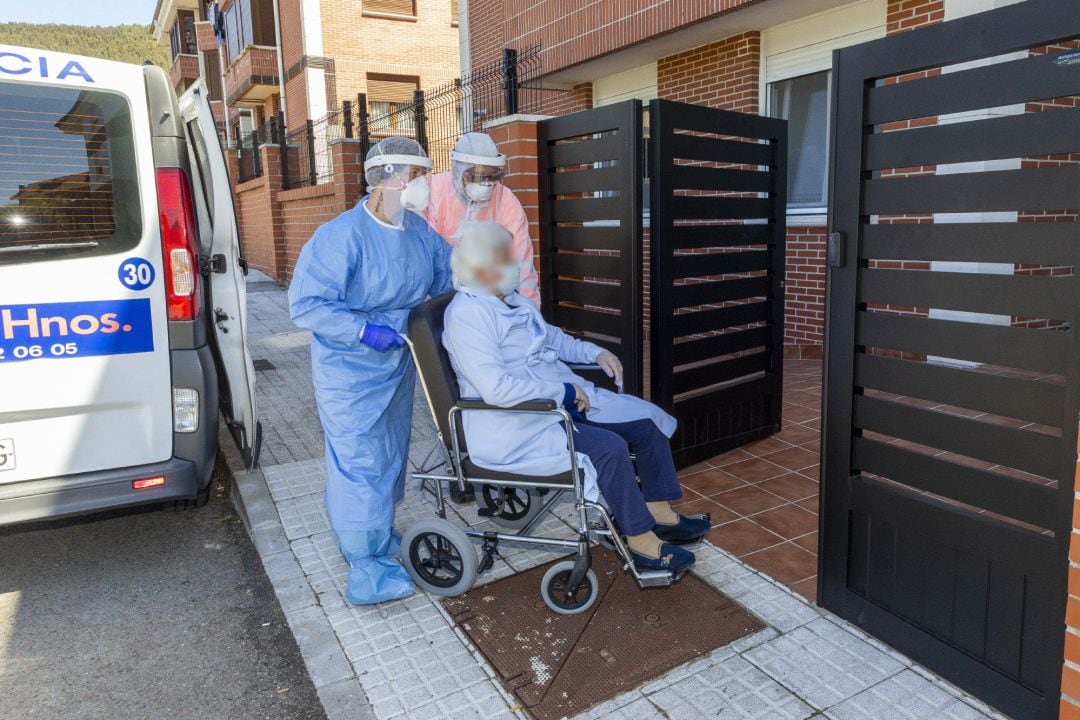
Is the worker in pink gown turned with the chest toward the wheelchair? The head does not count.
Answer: yes

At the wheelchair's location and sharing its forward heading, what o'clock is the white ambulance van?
The white ambulance van is roughly at 5 o'clock from the wheelchair.

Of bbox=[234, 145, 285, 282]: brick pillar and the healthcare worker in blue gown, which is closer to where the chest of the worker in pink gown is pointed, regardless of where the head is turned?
the healthcare worker in blue gown

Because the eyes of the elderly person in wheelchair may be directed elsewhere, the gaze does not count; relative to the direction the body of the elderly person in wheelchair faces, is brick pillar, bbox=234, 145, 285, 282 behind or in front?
behind

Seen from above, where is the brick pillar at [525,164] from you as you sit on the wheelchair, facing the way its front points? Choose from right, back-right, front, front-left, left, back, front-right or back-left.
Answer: back-left

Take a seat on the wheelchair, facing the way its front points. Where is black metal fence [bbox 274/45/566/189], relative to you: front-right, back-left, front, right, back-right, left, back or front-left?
back-left

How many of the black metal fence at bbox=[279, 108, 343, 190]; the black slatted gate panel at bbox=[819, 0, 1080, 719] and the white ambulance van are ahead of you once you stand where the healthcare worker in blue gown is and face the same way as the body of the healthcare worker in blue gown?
1

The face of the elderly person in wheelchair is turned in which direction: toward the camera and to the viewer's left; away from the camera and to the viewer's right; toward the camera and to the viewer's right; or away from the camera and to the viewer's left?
toward the camera and to the viewer's right

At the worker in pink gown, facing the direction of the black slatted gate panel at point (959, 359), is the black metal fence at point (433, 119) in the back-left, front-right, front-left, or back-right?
back-left
